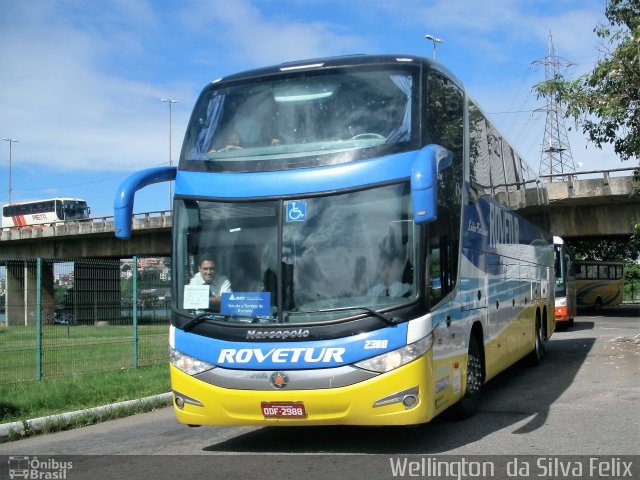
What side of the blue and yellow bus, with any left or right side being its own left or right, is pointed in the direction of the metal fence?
right

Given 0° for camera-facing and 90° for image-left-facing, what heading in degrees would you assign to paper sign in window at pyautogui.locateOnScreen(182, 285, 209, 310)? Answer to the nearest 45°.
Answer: approximately 0°

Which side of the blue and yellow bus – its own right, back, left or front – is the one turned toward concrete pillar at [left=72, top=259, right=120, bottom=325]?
right

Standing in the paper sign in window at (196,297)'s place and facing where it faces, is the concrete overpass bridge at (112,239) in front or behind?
behind

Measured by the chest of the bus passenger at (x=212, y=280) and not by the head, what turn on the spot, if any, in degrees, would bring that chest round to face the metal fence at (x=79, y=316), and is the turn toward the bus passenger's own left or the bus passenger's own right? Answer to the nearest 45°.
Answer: approximately 135° to the bus passenger's own right
